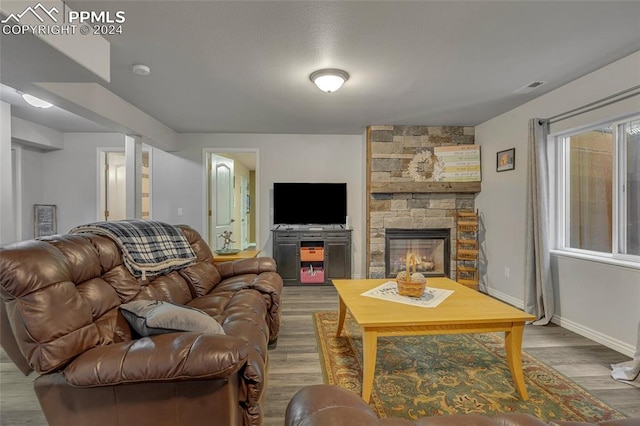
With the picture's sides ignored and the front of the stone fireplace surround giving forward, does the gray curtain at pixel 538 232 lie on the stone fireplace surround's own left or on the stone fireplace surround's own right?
on the stone fireplace surround's own left

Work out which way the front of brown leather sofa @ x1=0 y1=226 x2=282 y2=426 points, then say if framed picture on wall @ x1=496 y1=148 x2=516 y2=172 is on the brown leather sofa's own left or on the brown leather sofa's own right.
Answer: on the brown leather sofa's own left

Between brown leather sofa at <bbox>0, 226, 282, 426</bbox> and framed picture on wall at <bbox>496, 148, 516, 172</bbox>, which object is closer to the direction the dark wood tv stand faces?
the brown leather sofa

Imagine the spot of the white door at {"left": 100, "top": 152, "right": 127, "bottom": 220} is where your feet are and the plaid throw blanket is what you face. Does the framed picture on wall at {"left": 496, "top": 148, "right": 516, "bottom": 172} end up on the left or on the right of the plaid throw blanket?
left

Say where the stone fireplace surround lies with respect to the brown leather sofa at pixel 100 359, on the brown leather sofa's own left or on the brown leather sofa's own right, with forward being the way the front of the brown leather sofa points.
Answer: on the brown leather sofa's own left

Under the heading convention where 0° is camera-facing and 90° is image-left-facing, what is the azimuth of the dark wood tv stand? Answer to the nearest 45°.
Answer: approximately 0°

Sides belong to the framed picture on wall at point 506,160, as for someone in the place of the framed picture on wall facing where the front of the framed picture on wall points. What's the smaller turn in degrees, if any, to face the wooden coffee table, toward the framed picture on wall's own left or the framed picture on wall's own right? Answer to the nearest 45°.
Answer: approximately 45° to the framed picture on wall's own left
